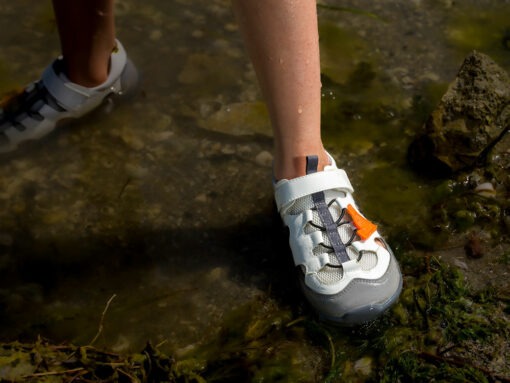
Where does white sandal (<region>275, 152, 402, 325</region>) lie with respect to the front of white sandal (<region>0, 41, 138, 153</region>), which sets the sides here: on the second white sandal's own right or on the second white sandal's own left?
on the second white sandal's own left

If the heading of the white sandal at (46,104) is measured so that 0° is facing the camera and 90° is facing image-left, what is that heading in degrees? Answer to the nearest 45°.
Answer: approximately 45°
